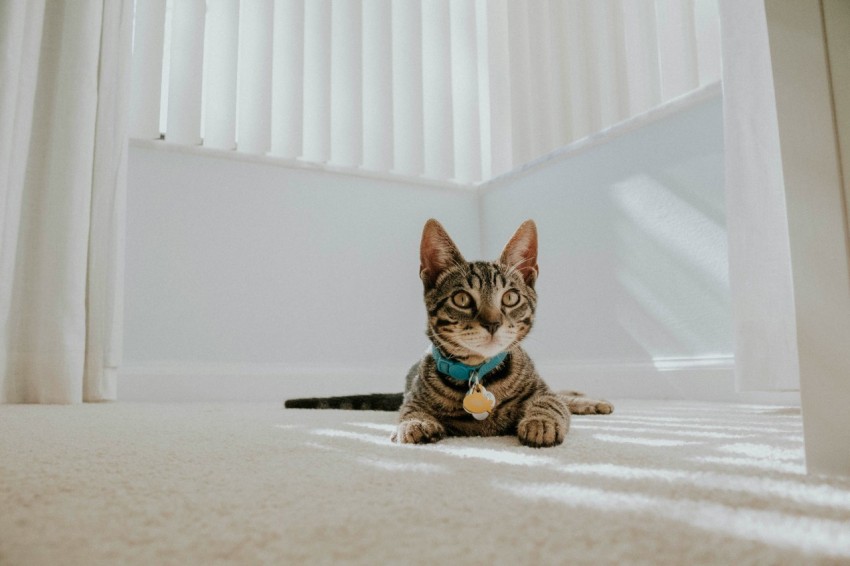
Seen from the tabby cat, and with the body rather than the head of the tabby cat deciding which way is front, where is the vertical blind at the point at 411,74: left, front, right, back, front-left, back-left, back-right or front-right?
back

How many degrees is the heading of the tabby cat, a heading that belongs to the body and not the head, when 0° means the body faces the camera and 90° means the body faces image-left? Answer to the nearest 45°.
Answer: approximately 0°

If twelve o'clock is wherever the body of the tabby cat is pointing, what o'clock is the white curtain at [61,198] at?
The white curtain is roughly at 4 o'clock from the tabby cat.
